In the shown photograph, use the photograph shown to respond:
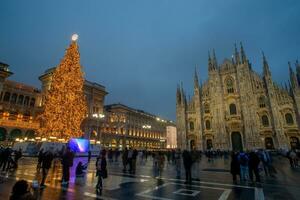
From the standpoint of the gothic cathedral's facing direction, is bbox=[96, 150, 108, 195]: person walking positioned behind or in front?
in front

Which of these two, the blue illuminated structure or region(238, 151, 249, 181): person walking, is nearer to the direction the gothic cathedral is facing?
the person walking

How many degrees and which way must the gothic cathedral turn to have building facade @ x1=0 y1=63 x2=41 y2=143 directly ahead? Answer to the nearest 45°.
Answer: approximately 45° to its right

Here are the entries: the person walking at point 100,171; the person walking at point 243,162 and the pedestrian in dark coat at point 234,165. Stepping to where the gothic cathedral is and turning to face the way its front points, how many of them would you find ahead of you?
3

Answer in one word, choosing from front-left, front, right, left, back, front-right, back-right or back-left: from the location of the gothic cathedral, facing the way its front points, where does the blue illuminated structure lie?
front-right

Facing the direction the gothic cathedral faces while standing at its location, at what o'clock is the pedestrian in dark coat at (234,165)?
The pedestrian in dark coat is roughly at 12 o'clock from the gothic cathedral.

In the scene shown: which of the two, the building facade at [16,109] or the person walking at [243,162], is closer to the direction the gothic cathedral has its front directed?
the person walking

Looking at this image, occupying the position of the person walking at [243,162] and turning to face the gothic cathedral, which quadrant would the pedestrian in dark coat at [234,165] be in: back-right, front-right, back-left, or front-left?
back-left

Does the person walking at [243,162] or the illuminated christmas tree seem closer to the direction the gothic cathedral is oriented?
the person walking

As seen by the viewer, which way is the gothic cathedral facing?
toward the camera

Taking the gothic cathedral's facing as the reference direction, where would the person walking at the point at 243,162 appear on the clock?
The person walking is roughly at 12 o'clock from the gothic cathedral.

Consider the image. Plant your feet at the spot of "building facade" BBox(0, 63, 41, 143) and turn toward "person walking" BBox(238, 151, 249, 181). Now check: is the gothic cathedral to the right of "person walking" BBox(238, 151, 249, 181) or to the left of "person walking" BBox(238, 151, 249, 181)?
left

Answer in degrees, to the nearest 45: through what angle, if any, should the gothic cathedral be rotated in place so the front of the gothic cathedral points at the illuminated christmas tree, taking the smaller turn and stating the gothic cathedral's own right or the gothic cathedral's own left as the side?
approximately 45° to the gothic cathedral's own right
